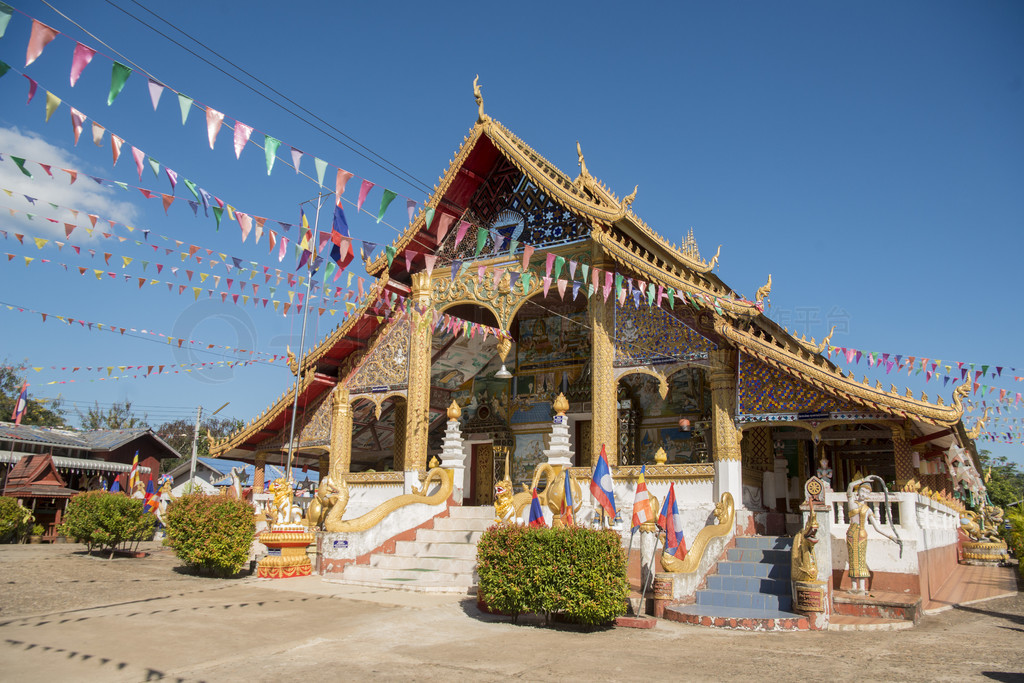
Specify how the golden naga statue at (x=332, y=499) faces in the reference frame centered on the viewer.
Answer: facing the viewer and to the left of the viewer

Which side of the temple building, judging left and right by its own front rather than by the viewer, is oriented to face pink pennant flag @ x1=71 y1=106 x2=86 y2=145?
front

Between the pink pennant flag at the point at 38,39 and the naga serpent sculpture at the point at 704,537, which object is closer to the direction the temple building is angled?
the pink pennant flag

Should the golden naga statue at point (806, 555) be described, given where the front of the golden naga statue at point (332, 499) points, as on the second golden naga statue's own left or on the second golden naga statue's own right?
on the second golden naga statue's own left

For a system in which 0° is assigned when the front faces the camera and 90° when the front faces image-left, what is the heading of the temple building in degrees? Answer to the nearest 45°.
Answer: approximately 45°

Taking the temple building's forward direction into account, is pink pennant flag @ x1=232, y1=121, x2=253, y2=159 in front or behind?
in front

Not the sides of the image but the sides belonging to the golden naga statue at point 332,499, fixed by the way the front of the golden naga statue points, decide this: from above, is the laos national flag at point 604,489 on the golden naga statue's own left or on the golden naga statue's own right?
on the golden naga statue's own left

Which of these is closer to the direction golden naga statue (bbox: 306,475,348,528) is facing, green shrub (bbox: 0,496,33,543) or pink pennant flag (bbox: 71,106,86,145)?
the pink pennant flag

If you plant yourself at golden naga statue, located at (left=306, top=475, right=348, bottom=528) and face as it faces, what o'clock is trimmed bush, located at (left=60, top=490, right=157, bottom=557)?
The trimmed bush is roughly at 3 o'clock from the golden naga statue.

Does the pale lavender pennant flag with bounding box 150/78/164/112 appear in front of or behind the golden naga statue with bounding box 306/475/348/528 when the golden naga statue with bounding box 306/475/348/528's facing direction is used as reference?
in front
